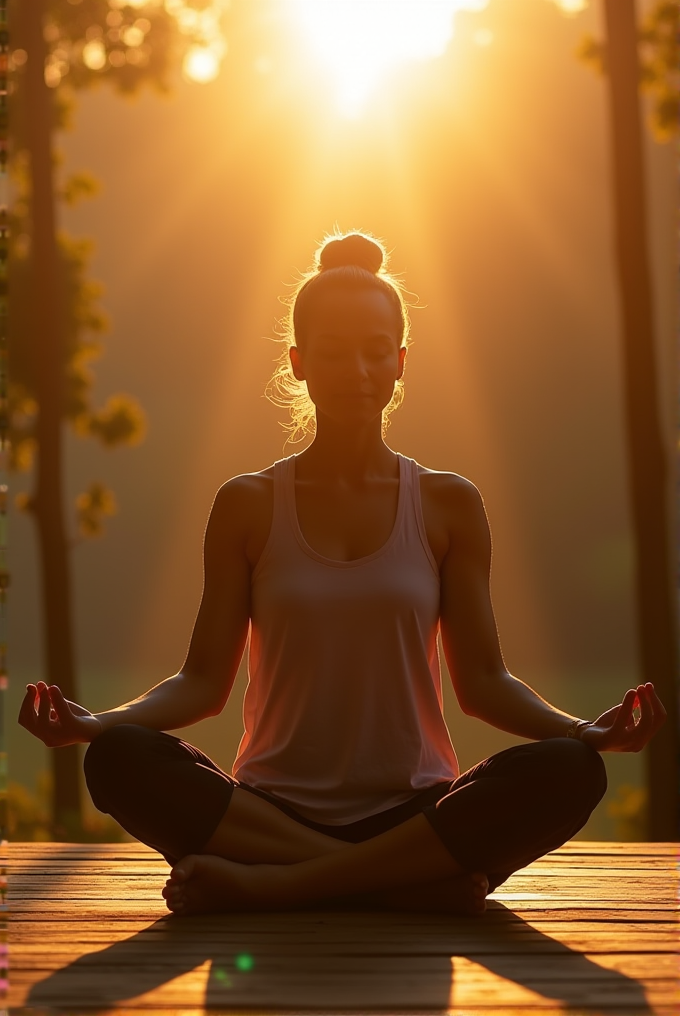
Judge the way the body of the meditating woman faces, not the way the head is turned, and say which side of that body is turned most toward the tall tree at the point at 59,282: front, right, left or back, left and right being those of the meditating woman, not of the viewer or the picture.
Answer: back

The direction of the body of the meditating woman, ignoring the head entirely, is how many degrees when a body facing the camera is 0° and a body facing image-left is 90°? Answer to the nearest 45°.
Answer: approximately 0°

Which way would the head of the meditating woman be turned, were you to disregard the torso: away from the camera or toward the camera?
toward the camera
